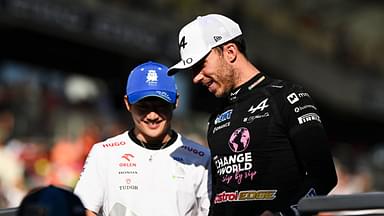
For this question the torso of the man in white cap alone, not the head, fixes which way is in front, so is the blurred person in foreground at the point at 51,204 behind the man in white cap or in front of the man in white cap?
in front

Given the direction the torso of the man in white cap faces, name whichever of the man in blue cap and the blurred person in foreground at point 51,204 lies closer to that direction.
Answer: the blurred person in foreground

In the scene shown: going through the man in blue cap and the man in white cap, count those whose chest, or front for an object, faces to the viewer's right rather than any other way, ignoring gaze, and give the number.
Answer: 0

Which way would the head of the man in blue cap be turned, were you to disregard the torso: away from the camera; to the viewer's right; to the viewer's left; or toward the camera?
toward the camera

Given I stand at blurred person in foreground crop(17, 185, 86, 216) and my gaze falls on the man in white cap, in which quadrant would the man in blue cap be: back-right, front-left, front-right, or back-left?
front-left

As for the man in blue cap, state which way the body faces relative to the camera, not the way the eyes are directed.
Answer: toward the camera

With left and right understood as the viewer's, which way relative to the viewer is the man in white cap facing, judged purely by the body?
facing the viewer and to the left of the viewer

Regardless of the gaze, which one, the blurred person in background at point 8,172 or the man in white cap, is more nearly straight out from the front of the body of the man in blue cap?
the man in white cap

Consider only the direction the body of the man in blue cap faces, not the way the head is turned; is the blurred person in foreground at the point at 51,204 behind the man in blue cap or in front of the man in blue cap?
in front

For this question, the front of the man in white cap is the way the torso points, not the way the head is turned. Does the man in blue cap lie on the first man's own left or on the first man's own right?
on the first man's own right
